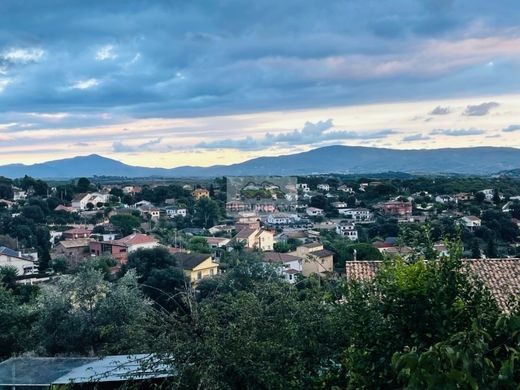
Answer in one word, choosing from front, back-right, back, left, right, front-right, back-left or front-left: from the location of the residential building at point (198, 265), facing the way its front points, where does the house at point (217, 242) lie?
back-left

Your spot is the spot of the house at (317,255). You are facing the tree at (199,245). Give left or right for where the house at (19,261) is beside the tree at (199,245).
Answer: left

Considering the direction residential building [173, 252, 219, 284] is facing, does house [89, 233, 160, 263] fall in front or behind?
behind

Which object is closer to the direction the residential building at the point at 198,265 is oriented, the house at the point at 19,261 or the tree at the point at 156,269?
the tree

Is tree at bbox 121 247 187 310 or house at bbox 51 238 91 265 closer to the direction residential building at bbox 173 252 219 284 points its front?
the tree

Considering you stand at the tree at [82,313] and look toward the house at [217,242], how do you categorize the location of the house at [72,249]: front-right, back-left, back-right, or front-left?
front-left

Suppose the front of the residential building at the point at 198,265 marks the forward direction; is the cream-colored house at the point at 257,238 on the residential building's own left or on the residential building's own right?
on the residential building's own left

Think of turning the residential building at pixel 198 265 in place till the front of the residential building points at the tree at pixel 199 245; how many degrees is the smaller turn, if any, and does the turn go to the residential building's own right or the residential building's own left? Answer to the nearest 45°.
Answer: approximately 135° to the residential building's own left

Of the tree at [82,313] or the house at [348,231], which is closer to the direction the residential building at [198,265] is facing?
the tree

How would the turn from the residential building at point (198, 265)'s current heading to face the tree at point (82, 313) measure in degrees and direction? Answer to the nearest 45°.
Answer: approximately 45° to its right

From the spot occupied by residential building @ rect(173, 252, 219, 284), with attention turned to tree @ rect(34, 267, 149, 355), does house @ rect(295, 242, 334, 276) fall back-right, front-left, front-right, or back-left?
back-left

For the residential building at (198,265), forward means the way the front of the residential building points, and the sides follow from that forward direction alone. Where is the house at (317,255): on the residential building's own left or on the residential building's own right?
on the residential building's own left

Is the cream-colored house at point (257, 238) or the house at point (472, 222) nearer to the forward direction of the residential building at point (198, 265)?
the house

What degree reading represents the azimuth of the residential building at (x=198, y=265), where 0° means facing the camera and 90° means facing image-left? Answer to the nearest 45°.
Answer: approximately 315°

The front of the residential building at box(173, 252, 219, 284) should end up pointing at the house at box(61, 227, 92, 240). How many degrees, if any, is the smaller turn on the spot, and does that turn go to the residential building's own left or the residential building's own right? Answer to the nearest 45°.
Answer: approximately 180°

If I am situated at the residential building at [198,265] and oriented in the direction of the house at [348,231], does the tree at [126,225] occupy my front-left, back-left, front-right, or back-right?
front-left

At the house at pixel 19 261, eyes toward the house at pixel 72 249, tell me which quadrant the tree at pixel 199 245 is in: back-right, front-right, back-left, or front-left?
front-right

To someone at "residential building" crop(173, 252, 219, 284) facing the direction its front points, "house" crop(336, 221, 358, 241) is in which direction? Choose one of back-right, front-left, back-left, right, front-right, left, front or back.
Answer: left

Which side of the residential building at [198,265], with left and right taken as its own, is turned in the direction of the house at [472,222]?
left
